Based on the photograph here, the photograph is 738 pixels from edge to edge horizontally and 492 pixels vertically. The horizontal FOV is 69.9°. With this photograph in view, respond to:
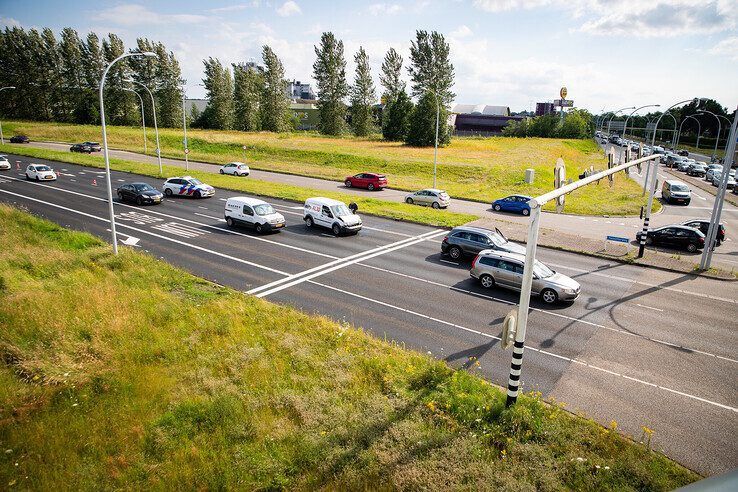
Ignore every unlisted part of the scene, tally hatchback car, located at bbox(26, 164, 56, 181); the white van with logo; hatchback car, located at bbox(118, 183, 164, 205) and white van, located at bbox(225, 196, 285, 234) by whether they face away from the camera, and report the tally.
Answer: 0

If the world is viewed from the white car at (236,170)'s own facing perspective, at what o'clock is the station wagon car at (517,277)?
The station wagon car is roughly at 7 o'clock from the white car.

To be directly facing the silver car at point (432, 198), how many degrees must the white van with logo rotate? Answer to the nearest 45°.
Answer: approximately 90° to its left

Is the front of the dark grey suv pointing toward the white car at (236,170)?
no

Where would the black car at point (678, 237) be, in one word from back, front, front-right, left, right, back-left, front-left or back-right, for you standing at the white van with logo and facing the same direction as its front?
front-left

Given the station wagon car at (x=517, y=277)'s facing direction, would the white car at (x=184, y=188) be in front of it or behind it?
behind

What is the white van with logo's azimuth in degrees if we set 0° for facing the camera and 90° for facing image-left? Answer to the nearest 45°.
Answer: approximately 315°

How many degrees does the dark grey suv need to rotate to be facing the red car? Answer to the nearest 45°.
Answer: approximately 180°

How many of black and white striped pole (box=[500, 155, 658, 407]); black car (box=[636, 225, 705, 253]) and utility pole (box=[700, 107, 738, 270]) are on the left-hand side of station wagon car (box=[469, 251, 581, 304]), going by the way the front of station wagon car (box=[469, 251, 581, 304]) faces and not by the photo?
2

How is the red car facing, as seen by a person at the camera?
facing away from the viewer and to the left of the viewer

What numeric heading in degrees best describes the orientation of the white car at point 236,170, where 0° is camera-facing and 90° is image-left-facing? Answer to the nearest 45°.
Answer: approximately 135°

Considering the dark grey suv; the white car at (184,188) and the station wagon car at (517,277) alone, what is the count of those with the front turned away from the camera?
0
